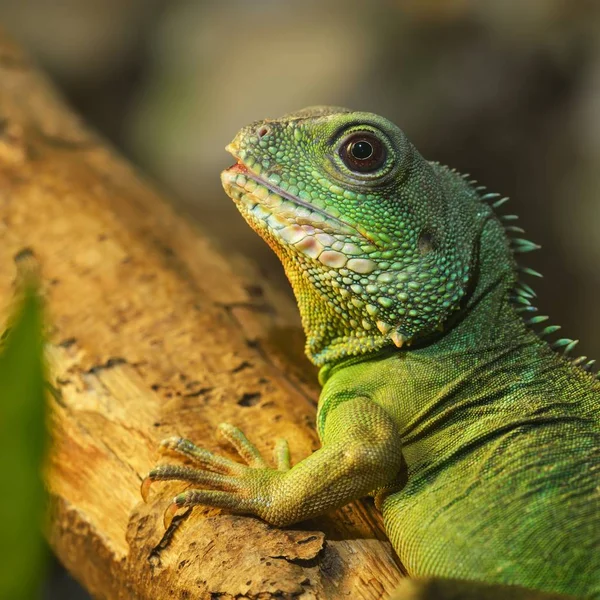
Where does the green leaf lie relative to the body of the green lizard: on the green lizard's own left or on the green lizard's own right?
on the green lizard's own left

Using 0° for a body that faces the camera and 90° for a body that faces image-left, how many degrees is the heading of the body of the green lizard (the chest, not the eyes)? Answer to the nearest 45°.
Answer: approximately 90°
